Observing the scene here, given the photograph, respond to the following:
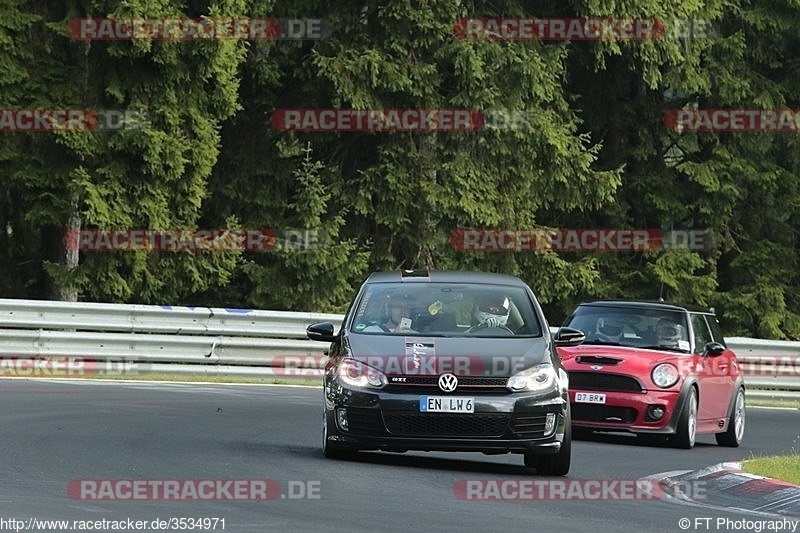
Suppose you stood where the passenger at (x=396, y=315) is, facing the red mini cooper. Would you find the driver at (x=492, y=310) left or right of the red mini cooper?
right

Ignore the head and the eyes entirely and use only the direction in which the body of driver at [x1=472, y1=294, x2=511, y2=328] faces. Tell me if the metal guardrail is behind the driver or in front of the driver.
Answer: behind

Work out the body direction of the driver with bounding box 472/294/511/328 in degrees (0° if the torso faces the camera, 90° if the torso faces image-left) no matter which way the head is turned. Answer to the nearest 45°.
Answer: approximately 0°

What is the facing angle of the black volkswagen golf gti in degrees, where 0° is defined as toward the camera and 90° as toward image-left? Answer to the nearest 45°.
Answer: approximately 0°

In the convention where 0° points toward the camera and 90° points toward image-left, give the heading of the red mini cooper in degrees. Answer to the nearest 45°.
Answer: approximately 45°
